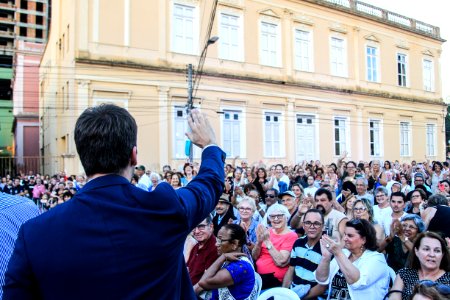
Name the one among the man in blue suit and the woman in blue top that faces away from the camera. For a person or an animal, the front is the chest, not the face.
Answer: the man in blue suit

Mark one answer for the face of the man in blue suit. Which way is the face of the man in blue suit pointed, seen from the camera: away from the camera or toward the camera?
away from the camera

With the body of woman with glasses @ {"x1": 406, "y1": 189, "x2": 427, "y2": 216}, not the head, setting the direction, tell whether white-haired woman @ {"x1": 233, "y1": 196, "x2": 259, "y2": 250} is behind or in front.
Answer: in front

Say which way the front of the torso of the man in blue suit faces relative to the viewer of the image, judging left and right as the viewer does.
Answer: facing away from the viewer

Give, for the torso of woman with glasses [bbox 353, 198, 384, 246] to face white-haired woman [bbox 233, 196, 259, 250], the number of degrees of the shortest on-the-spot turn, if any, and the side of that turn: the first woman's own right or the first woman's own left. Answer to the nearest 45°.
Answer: approximately 45° to the first woman's own right
